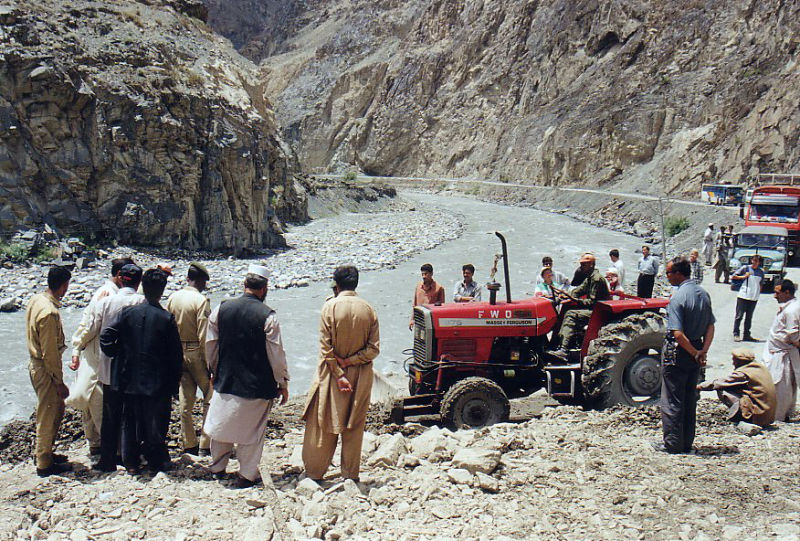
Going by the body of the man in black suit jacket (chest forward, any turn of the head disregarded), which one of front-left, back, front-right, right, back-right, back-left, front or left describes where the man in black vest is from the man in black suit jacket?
back-right

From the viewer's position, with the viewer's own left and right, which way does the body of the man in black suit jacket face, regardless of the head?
facing away from the viewer

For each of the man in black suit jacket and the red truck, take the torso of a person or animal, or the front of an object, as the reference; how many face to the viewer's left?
0

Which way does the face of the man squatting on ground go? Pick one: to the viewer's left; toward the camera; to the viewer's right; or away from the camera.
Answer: to the viewer's left

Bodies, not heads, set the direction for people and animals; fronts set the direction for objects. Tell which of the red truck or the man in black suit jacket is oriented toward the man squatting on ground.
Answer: the red truck

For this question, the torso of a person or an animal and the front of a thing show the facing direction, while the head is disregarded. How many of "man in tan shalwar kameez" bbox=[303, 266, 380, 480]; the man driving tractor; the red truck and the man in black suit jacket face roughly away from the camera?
2

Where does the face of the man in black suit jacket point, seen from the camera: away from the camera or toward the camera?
away from the camera

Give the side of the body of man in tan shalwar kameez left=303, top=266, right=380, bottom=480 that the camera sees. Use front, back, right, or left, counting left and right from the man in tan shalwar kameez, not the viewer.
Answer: back

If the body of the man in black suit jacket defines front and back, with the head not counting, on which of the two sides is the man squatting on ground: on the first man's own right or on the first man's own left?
on the first man's own right

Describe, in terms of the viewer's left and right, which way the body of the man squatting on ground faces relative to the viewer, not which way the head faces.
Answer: facing away from the viewer and to the left of the viewer

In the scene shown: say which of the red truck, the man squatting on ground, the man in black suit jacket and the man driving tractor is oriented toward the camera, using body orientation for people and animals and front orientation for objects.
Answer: the red truck

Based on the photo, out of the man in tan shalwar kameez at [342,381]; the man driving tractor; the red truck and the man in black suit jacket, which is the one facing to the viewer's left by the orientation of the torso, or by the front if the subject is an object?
the man driving tractor

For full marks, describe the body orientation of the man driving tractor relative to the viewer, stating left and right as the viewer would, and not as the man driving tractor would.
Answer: facing to the left of the viewer

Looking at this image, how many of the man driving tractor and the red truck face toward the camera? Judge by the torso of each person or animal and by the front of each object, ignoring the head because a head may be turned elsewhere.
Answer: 1

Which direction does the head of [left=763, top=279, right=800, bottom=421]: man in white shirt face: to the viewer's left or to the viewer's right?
to the viewer's left
